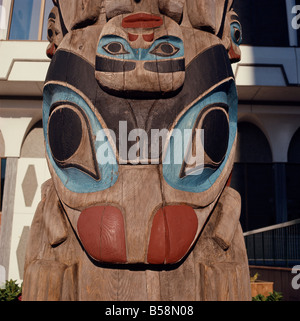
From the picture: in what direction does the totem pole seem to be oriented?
toward the camera

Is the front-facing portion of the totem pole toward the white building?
no
